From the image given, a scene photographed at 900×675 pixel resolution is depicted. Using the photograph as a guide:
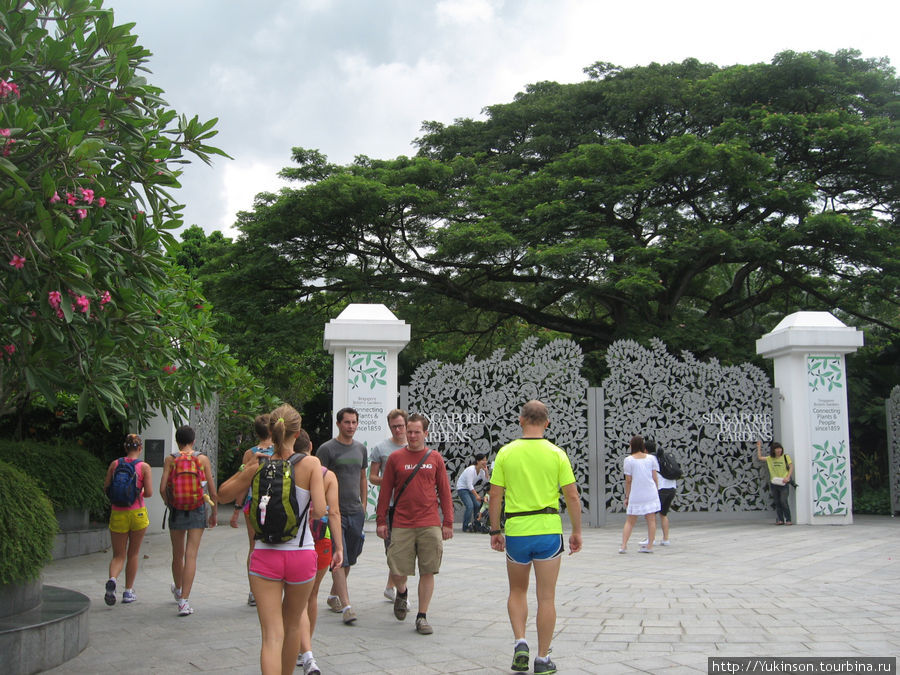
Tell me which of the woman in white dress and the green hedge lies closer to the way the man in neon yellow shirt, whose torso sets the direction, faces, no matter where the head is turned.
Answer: the woman in white dress

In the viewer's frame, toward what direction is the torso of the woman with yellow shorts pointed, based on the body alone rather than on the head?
away from the camera

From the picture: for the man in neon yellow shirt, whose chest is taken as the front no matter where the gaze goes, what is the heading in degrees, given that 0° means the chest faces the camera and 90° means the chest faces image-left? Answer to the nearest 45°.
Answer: approximately 180°

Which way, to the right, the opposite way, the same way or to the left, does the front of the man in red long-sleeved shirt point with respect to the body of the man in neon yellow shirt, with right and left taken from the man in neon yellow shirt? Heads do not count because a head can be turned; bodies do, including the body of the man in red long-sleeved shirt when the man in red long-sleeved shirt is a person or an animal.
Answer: the opposite way

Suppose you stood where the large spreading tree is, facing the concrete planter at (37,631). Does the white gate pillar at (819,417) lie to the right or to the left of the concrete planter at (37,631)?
left

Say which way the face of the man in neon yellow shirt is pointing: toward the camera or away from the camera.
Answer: away from the camera

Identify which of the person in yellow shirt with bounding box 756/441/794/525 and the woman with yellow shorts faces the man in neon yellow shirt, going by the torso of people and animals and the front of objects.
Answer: the person in yellow shirt

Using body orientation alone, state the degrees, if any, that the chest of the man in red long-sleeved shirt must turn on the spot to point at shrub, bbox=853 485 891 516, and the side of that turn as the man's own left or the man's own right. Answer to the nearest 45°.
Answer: approximately 135° to the man's own left

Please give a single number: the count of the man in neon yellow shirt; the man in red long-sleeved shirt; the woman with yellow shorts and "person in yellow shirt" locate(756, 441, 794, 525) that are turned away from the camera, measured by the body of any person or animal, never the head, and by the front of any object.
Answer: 2
